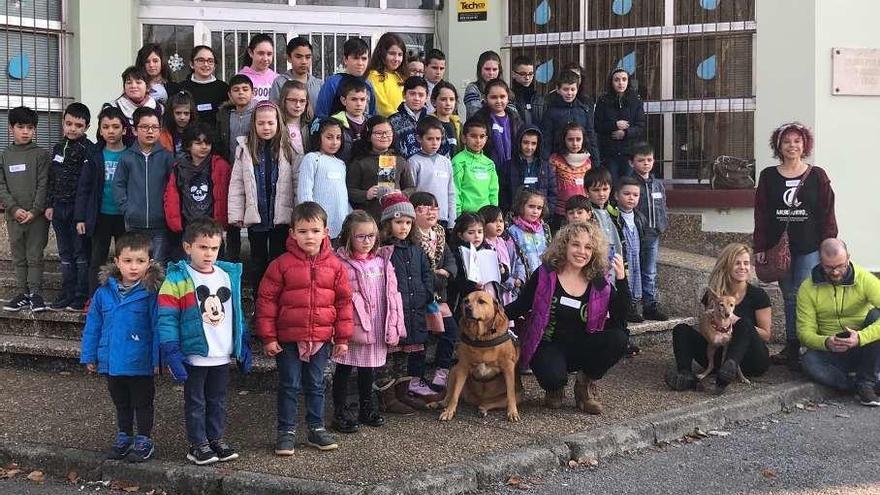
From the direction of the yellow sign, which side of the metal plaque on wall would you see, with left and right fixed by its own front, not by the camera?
right

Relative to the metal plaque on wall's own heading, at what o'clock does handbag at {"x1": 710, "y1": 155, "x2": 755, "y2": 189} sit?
The handbag is roughly at 3 o'clock from the metal plaque on wall.

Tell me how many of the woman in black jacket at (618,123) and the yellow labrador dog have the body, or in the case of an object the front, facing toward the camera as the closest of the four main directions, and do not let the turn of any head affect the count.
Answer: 2

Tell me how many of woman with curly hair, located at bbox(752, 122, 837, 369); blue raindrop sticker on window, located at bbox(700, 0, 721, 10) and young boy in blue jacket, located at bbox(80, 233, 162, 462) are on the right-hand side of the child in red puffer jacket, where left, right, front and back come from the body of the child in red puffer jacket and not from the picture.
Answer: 1

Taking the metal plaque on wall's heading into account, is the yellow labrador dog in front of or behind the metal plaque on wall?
in front

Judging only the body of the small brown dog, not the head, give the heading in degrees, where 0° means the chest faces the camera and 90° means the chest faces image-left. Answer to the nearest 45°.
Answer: approximately 0°

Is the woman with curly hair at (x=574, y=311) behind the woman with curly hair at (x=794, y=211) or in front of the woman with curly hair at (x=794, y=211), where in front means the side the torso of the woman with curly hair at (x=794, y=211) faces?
in front

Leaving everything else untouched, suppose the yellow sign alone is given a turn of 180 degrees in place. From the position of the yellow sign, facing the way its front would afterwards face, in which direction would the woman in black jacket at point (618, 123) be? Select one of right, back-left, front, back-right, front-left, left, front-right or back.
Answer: back-right

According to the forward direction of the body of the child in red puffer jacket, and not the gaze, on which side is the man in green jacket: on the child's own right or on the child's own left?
on the child's own left

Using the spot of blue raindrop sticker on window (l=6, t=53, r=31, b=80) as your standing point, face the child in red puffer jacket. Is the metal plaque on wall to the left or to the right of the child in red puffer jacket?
left
